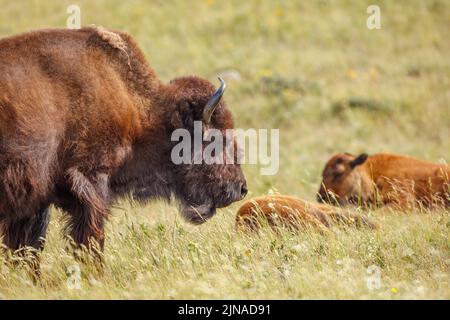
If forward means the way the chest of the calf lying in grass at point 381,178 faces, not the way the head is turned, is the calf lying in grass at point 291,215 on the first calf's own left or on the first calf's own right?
on the first calf's own left

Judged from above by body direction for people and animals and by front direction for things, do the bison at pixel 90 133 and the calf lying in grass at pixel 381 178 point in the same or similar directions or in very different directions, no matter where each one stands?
very different directions

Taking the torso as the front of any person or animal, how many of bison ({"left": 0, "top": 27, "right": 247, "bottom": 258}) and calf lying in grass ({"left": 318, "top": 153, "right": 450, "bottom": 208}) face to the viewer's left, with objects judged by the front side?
1

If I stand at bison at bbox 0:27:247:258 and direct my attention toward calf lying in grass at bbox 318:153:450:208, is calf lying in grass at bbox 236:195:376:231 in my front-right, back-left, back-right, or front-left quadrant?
front-right

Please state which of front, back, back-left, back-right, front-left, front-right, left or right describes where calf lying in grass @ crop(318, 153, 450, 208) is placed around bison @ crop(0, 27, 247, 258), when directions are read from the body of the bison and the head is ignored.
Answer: front-left

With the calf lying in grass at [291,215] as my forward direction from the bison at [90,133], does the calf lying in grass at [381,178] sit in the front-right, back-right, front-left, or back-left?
front-left

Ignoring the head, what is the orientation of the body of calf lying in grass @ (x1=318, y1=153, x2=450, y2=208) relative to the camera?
to the viewer's left

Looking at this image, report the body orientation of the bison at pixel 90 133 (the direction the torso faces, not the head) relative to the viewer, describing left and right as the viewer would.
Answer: facing to the right of the viewer

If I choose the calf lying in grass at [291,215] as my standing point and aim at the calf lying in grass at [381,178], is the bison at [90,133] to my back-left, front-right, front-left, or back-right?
back-left

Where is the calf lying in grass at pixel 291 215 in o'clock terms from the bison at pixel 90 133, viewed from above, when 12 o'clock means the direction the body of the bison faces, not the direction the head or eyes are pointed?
The calf lying in grass is roughly at 11 o'clock from the bison.

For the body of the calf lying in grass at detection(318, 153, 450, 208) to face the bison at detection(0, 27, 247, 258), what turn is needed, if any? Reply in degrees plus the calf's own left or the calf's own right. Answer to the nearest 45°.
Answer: approximately 45° to the calf's own left
